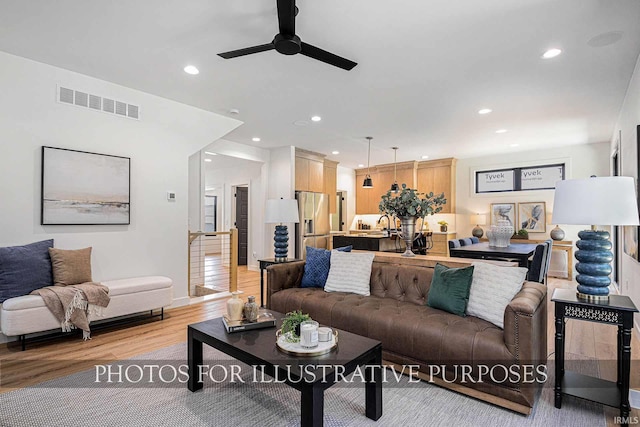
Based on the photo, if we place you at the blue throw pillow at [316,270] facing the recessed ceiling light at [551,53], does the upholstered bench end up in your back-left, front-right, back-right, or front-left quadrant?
back-right

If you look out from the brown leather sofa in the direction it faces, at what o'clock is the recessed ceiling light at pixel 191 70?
The recessed ceiling light is roughly at 2 o'clock from the brown leather sofa.

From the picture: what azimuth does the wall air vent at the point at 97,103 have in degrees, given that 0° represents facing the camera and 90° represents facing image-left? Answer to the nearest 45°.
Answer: approximately 315°

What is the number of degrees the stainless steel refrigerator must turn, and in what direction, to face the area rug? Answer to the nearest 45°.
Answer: approximately 45° to its right

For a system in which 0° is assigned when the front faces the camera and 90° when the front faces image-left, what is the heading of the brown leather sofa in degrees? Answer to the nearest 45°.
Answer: approximately 45°

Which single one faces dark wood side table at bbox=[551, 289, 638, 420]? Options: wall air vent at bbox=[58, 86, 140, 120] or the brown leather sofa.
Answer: the wall air vent

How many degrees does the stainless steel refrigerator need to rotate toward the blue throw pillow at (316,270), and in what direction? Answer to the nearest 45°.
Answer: approximately 45° to its right

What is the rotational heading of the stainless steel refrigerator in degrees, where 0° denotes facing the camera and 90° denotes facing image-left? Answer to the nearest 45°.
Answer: approximately 315°

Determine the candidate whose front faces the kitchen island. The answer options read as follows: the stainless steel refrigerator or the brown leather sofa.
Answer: the stainless steel refrigerator

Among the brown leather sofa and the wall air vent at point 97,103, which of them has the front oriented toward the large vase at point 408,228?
the wall air vent

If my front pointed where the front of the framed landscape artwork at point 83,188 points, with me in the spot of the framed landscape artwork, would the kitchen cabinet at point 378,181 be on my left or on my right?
on my left
